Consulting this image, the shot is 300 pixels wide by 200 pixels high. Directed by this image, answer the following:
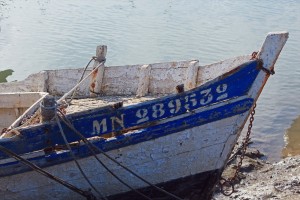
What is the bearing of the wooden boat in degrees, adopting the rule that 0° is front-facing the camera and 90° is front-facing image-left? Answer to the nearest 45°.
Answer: approximately 270°
